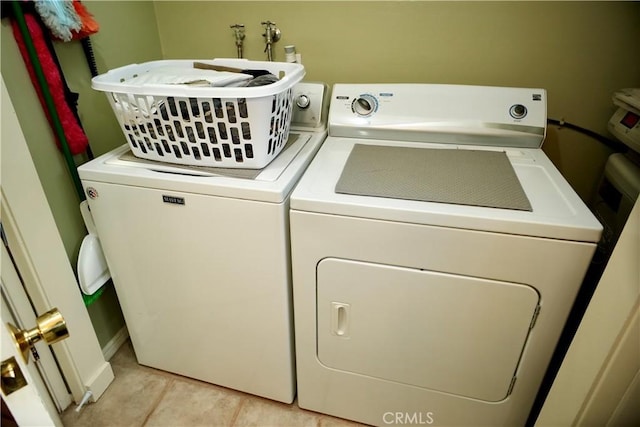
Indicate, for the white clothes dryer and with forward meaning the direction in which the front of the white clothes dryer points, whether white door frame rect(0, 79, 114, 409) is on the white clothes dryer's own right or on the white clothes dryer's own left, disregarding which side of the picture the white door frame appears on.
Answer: on the white clothes dryer's own right

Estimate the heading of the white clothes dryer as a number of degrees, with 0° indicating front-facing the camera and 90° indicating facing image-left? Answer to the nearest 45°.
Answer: approximately 0°

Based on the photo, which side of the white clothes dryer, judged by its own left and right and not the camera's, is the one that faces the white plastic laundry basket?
right

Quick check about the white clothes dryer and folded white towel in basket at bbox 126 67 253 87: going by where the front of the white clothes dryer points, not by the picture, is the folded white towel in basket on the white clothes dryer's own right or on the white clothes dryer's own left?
on the white clothes dryer's own right

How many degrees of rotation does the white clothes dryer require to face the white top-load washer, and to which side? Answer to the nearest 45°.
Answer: approximately 90° to its right

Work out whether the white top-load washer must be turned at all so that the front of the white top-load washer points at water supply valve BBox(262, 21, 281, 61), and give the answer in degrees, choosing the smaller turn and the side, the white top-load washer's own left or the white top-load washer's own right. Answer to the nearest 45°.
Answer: approximately 180°

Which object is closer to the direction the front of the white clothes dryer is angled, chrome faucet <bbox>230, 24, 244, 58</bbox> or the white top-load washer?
the white top-load washer

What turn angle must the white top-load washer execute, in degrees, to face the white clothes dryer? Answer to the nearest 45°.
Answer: approximately 90° to its left

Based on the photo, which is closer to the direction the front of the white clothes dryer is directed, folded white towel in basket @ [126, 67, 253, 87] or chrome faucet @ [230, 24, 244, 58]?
the folded white towel in basket

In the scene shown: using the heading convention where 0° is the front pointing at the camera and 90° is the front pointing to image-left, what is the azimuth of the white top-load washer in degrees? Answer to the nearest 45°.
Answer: approximately 45°
